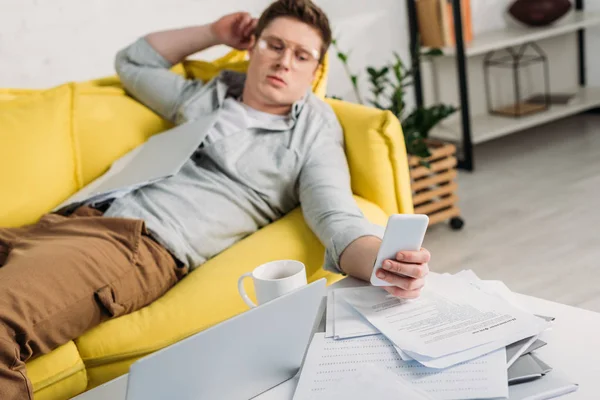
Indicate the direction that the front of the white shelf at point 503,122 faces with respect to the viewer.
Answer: facing the viewer and to the right of the viewer

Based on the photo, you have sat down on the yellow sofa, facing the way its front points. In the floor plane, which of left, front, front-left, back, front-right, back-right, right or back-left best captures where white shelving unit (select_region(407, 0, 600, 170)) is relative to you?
left

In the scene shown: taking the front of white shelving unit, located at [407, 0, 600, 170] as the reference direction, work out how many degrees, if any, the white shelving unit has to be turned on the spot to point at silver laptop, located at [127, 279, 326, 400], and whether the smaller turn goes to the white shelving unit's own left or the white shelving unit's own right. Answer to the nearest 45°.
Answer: approximately 45° to the white shelving unit's own right

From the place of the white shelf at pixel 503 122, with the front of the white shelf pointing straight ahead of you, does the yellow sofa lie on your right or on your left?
on your right

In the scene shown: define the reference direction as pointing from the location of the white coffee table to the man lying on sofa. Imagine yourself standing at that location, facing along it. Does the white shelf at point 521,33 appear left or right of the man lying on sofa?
right

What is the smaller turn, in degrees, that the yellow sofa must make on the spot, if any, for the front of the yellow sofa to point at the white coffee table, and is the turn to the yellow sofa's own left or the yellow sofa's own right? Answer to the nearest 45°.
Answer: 0° — it already faces it

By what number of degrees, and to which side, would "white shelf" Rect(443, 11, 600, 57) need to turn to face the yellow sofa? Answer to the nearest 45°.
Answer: approximately 90° to its right

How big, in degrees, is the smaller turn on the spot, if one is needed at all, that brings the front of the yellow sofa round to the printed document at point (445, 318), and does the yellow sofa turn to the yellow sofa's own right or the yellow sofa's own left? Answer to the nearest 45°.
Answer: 0° — it already faces it

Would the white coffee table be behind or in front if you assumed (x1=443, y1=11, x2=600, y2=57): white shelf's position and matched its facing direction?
in front

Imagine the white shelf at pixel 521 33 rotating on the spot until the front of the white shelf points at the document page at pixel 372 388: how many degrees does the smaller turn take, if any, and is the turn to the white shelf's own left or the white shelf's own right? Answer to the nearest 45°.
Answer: approximately 45° to the white shelf's own right

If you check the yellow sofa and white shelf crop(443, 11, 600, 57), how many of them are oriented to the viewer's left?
0

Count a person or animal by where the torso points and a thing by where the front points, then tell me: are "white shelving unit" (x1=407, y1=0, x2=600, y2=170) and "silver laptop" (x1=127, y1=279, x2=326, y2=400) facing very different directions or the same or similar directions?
very different directions

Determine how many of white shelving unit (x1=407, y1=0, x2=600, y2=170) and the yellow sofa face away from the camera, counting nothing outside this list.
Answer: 0

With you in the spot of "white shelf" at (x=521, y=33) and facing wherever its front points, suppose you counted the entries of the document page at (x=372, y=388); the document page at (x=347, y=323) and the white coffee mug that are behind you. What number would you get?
0

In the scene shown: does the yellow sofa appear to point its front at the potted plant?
no
